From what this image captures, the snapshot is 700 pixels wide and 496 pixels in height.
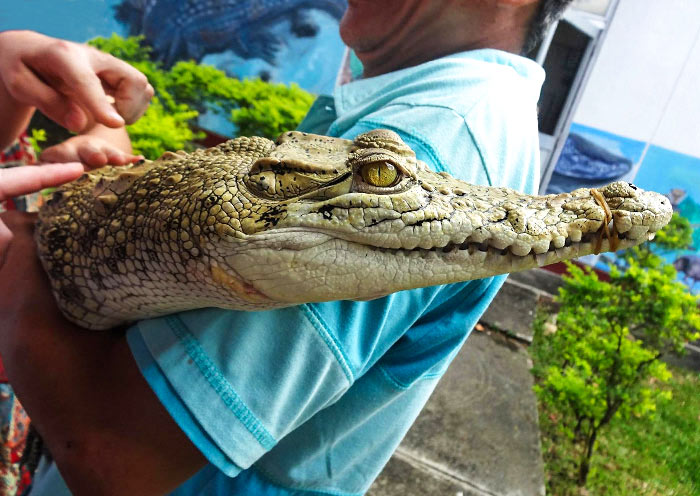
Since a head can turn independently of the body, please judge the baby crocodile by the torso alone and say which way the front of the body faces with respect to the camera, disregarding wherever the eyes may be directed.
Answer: to the viewer's right

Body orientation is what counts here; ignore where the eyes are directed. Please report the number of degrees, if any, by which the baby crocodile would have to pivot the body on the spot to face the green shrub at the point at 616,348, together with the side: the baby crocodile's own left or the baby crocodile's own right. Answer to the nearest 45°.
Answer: approximately 45° to the baby crocodile's own left
